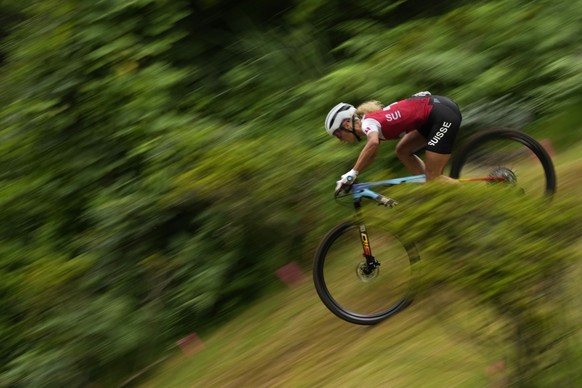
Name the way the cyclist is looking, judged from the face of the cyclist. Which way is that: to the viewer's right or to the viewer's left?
to the viewer's left

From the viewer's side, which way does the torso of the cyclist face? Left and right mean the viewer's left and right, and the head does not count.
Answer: facing to the left of the viewer
